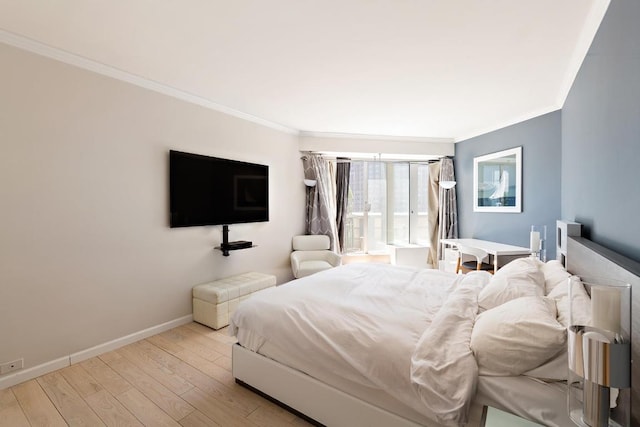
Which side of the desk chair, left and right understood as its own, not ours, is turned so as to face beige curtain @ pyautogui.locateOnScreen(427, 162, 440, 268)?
left

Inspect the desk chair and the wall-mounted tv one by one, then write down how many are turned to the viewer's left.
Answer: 0

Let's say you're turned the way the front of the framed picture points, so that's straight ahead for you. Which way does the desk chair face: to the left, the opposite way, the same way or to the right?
the opposite way

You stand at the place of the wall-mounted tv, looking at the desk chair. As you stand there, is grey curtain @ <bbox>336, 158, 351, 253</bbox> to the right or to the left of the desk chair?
left

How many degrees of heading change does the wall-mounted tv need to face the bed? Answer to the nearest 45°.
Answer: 0° — it already faces it

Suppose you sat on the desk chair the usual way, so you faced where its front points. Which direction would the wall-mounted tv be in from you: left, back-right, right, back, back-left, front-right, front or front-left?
back

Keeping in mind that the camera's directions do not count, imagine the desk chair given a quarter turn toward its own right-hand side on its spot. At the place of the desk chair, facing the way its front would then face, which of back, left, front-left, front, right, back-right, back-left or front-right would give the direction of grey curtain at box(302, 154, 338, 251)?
back-right

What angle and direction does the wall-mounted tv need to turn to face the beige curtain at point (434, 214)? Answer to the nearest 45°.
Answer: approximately 45° to its left

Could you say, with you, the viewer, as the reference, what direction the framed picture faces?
facing the viewer and to the left of the viewer

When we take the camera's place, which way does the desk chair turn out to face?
facing away from the viewer and to the right of the viewer

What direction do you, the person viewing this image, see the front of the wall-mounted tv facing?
facing the viewer and to the right of the viewer

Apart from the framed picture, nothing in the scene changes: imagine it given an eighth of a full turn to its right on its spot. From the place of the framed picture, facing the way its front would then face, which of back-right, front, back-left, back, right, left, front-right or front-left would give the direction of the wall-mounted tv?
front-left

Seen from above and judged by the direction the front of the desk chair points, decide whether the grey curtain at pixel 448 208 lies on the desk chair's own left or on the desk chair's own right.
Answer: on the desk chair's own left

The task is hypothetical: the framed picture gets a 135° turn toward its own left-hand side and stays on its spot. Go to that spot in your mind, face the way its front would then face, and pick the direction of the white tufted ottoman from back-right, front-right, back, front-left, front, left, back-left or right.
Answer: back-right
